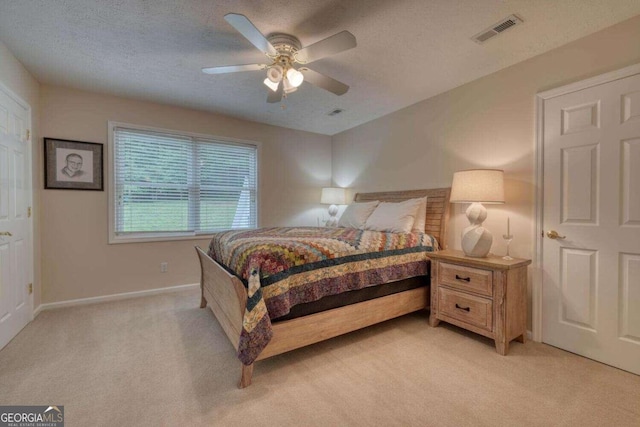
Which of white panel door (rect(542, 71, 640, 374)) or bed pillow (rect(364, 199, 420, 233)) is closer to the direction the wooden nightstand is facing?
the bed pillow

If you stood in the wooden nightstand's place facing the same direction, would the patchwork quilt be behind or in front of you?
in front

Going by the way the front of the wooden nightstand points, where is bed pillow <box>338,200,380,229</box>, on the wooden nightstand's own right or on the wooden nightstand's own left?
on the wooden nightstand's own right

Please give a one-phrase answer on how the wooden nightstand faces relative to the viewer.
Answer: facing the viewer and to the left of the viewer

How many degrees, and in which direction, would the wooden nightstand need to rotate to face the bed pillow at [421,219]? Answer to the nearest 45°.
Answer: approximately 90° to its right

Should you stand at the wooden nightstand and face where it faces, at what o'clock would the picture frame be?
The picture frame is roughly at 1 o'clock from the wooden nightstand.

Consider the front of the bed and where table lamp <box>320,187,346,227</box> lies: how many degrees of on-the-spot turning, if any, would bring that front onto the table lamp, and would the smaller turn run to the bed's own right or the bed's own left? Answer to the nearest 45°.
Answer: approximately 135° to the bed's own right
